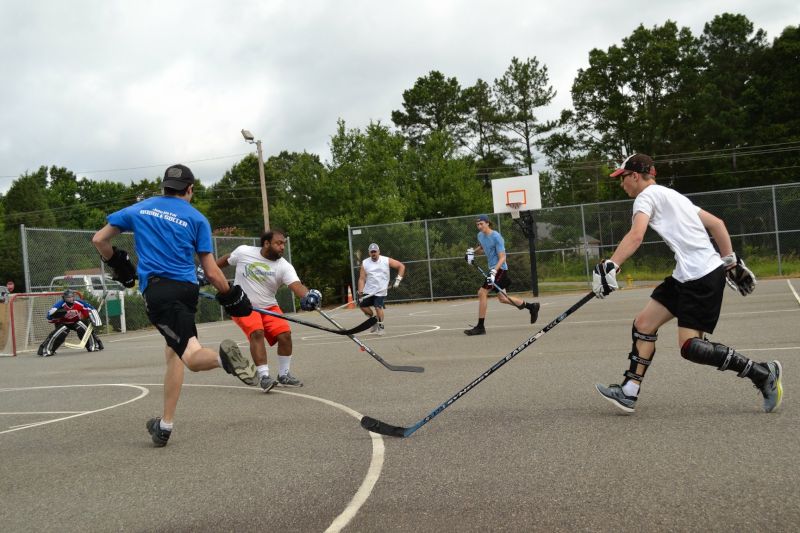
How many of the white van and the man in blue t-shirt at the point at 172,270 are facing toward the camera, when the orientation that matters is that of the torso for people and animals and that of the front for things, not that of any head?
0

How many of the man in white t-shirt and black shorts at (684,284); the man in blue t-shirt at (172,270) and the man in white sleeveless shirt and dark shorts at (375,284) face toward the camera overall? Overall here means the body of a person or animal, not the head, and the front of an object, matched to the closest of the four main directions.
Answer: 1

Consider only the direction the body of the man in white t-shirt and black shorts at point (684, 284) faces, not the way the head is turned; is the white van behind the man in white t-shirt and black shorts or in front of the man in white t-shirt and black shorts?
in front

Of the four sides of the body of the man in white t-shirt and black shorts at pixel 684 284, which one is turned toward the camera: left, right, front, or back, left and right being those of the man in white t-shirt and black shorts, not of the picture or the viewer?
left

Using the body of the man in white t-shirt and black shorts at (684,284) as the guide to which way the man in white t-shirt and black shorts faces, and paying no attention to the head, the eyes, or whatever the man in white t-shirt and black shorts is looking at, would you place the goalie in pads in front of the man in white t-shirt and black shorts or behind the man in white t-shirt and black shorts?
in front

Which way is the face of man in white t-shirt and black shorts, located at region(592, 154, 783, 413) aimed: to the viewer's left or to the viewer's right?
to the viewer's left

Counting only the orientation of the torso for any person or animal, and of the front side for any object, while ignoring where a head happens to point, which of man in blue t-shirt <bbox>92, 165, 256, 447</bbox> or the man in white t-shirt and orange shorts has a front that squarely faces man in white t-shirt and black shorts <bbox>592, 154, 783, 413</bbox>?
the man in white t-shirt and orange shorts
